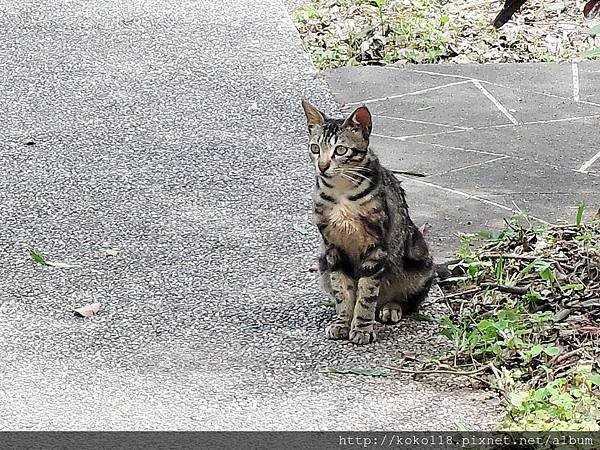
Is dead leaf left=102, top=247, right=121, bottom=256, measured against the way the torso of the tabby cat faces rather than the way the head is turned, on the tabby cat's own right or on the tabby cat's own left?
on the tabby cat's own right

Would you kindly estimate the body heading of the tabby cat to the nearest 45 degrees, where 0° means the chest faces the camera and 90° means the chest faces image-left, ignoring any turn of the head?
approximately 45°

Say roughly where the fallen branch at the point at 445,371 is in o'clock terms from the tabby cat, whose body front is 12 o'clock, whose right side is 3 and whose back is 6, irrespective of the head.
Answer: The fallen branch is roughly at 9 o'clock from the tabby cat.

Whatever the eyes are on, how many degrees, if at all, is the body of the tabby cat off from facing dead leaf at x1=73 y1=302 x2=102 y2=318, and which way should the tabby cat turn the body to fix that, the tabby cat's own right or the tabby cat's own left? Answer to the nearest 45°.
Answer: approximately 45° to the tabby cat's own right

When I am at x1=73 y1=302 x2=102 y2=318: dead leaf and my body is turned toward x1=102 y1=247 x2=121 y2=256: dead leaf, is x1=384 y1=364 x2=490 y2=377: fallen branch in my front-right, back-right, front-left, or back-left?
back-right

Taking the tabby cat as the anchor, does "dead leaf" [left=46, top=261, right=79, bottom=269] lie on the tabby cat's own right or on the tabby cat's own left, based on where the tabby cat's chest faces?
on the tabby cat's own right
